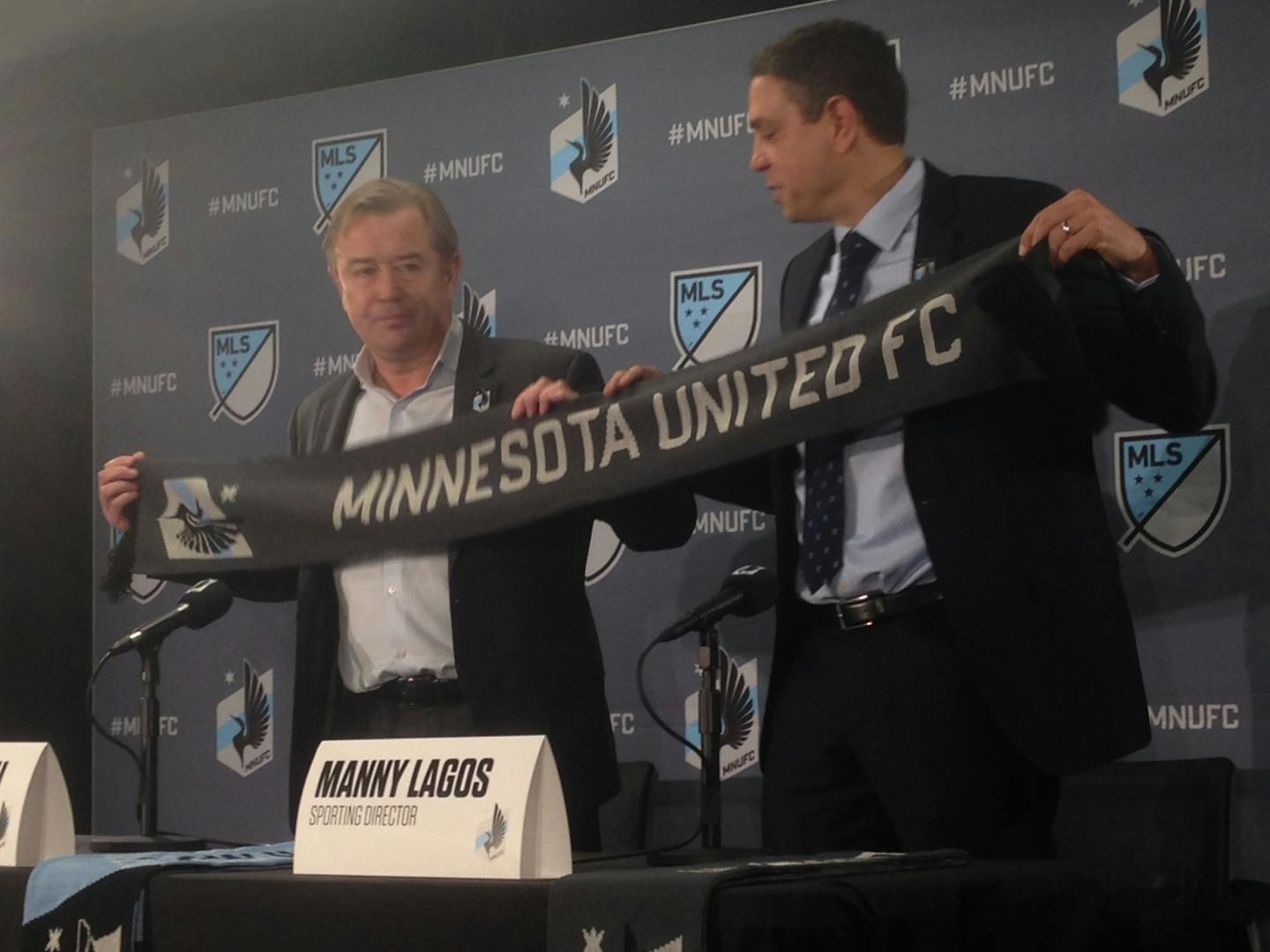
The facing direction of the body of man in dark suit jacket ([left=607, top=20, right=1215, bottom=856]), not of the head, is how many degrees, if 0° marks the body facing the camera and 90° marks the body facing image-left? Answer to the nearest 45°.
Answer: approximately 45°

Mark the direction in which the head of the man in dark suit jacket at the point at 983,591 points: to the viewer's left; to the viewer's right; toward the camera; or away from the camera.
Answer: to the viewer's left

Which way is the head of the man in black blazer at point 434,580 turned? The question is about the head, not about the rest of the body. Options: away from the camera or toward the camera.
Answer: toward the camera

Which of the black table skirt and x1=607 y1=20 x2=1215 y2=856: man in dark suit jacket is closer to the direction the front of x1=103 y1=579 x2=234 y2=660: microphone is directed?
the man in dark suit jacket

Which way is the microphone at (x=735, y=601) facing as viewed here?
to the viewer's right

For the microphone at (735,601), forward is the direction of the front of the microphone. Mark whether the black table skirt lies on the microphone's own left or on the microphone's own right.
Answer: on the microphone's own right

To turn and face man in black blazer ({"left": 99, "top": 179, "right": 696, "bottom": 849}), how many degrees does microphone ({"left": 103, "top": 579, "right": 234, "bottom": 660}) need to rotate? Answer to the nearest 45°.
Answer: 0° — it already faces them

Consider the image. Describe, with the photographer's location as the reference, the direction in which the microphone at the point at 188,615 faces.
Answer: facing to the right of the viewer

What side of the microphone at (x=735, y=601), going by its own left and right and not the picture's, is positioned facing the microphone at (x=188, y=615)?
back

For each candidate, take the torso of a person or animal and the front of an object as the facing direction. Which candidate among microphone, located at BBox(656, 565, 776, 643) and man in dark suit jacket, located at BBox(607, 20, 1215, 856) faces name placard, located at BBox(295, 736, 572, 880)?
the man in dark suit jacket

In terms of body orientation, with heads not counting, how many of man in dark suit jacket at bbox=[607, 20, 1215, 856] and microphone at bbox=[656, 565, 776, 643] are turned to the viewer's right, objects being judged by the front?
1
